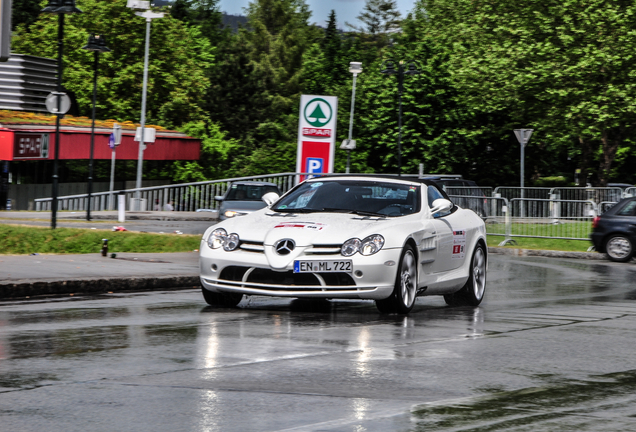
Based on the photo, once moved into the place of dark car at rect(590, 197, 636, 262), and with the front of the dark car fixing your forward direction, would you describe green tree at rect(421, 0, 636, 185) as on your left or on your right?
on your left

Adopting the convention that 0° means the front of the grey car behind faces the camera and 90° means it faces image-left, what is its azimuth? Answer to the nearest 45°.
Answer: approximately 45°

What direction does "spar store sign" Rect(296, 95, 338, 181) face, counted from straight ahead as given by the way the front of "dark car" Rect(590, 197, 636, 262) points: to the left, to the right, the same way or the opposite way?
to the right

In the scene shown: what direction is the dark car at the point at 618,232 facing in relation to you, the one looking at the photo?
facing to the right of the viewer

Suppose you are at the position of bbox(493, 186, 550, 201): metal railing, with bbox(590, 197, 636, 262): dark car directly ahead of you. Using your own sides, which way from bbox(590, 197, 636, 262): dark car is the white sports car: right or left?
right

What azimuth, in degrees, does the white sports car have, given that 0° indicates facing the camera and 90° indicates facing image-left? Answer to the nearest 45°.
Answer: approximately 45°

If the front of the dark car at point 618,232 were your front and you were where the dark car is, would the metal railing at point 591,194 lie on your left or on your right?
on your left

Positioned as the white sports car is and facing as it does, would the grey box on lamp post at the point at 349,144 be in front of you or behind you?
behind

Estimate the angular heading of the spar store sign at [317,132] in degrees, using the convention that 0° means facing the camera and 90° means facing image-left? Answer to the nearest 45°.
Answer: approximately 0°

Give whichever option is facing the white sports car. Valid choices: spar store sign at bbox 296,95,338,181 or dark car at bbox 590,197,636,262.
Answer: the spar store sign
